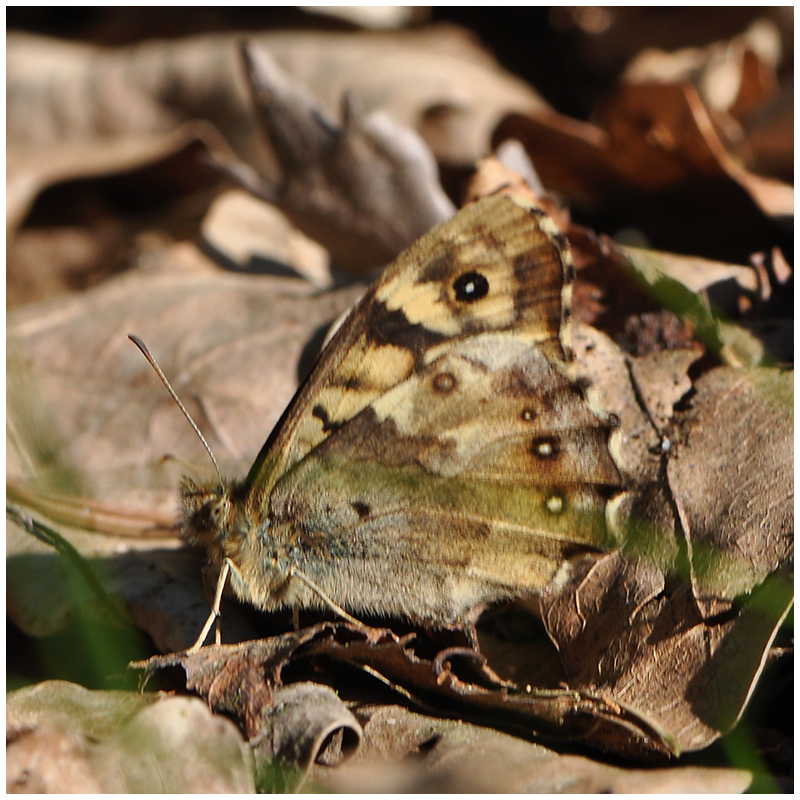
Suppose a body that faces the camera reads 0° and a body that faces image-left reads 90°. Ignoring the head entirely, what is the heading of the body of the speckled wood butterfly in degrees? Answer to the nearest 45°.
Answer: approximately 90°

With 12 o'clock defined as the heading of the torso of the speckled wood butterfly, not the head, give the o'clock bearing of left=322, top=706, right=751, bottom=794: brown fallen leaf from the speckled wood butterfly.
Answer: The brown fallen leaf is roughly at 9 o'clock from the speckled wood butterfly.

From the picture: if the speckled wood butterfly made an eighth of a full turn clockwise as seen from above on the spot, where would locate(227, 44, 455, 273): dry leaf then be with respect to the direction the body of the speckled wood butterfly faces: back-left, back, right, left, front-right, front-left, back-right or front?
front-right

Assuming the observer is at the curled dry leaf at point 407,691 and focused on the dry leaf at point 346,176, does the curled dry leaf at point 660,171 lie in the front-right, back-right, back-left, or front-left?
front-right

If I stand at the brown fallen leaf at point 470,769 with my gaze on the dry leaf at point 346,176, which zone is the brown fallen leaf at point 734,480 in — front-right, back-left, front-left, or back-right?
front-right
